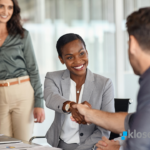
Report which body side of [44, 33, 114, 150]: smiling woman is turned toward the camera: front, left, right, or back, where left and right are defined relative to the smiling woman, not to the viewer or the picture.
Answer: front

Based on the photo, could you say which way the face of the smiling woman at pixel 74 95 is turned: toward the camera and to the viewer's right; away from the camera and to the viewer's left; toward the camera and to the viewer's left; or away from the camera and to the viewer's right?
toward the camera and to the viewer's right

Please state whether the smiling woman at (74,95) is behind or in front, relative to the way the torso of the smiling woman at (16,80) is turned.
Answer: in front

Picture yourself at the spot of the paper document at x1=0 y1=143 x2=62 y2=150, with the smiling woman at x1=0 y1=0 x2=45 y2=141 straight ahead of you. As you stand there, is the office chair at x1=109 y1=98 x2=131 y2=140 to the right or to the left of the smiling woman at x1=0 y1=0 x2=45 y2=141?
right

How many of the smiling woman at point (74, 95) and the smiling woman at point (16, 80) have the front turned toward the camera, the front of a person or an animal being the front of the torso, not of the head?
2

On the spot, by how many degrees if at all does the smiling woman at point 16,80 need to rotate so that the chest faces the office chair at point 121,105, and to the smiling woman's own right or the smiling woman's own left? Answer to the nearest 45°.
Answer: approximately 90° to the smiling woman's own left

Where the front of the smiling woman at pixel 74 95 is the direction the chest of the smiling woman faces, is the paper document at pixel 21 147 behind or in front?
in front

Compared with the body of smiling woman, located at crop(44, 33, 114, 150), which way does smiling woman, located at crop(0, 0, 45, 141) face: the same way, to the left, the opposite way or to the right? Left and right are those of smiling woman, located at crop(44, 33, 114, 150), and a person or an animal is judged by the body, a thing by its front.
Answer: the same way

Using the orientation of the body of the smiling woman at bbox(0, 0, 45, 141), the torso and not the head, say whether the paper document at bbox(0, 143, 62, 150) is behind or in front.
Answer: in front

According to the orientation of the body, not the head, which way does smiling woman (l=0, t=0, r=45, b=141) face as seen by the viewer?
toward the camera

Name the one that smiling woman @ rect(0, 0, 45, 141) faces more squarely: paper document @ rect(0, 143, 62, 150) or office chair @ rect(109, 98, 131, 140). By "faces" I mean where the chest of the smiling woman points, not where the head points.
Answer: the paper document
